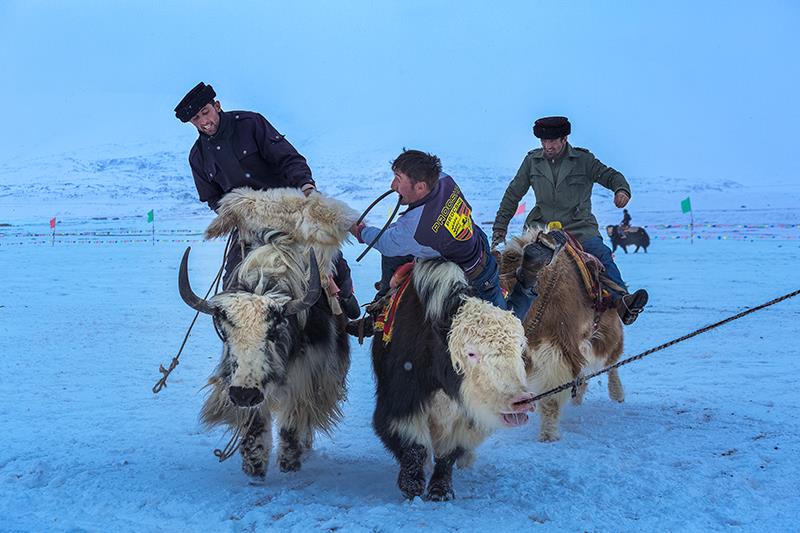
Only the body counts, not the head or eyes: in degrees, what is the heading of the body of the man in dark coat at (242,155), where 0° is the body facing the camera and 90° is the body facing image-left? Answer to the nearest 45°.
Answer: approximately 0°

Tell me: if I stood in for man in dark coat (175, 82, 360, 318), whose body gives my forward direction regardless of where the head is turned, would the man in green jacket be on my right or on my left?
on my left
